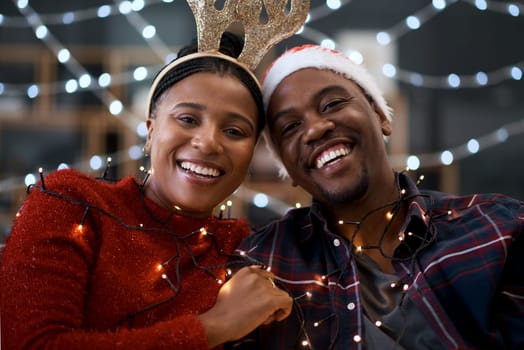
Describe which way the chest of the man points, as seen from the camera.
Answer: toward the camera

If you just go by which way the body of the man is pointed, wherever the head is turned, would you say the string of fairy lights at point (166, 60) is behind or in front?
behind
